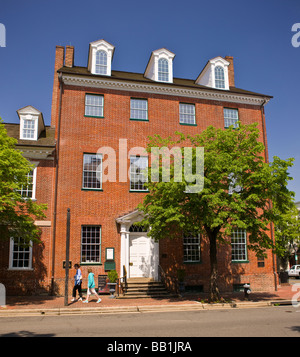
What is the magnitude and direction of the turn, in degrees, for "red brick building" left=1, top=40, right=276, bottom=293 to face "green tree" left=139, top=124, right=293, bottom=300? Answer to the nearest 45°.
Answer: approximately 45° to its left

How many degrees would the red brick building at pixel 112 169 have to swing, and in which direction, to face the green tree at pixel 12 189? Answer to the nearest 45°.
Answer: approximately 45° to its right

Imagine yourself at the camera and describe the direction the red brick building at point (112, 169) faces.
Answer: facing the viewer
